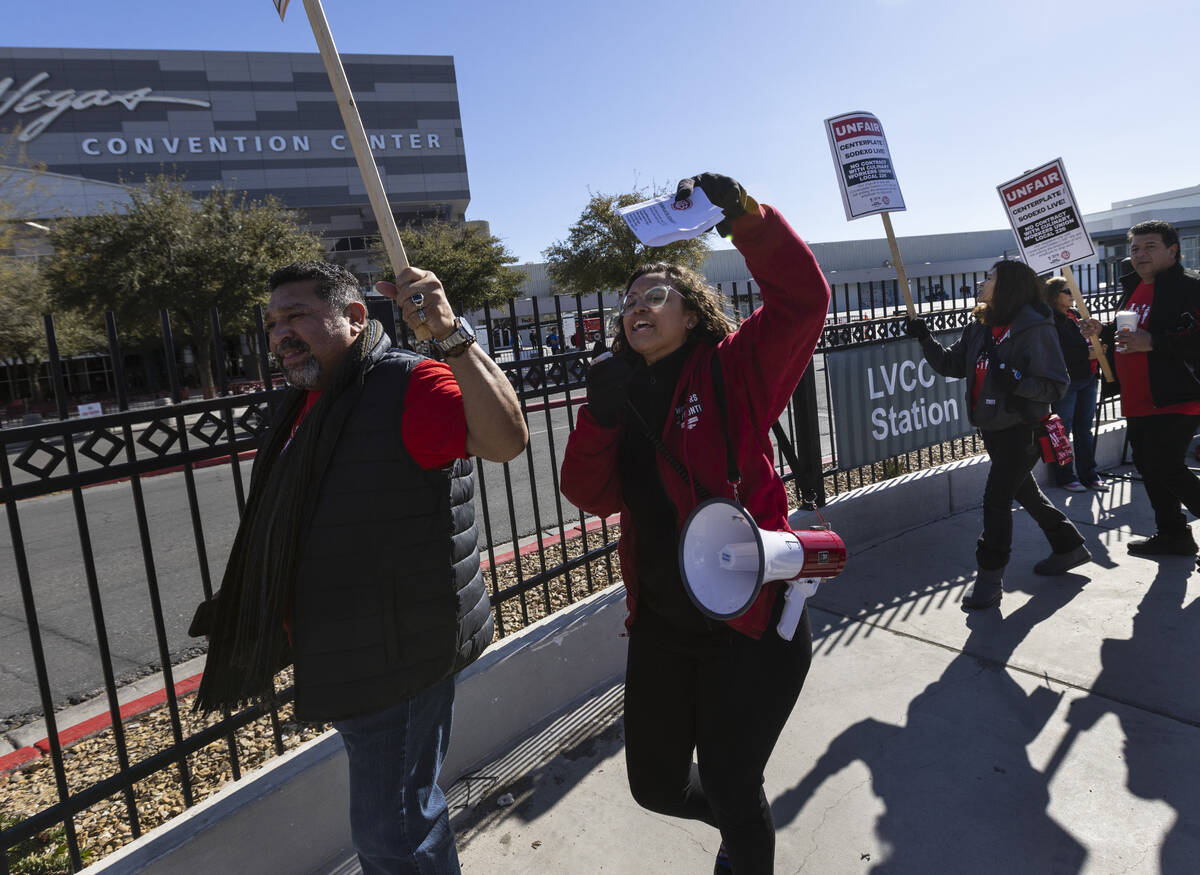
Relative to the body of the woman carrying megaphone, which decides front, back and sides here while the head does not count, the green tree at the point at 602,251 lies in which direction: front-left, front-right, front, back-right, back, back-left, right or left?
back-right

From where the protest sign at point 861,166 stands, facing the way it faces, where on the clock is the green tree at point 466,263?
The green tree is roughly at 5 o'clock from the protest sign.

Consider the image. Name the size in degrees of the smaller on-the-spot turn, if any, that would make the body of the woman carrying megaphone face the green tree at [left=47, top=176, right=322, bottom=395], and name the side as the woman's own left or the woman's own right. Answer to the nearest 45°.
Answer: approximately 90° to the woman's own right

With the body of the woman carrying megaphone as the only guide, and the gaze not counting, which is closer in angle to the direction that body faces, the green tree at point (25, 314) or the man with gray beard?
the man with gray beard

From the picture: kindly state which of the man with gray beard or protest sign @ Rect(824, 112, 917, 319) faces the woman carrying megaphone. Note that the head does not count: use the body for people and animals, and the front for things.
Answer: the protest sign

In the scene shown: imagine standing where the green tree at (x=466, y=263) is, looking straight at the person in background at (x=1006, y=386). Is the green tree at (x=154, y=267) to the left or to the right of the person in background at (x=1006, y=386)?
right

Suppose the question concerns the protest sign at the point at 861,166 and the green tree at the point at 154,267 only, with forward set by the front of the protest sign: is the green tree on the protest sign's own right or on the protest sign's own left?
on the protest sign's own right

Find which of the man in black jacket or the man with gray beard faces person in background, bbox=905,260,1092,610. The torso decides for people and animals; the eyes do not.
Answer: the man in black jacket

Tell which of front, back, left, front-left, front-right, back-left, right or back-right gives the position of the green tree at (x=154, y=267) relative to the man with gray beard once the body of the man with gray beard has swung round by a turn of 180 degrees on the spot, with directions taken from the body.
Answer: front-left
